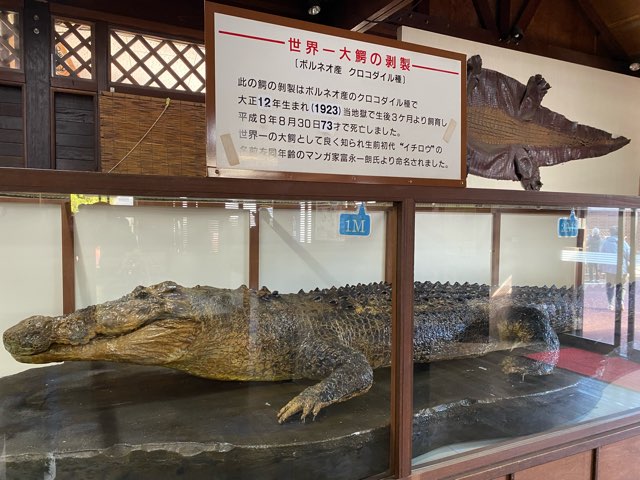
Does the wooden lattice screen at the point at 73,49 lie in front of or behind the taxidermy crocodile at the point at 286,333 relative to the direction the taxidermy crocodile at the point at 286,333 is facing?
in front

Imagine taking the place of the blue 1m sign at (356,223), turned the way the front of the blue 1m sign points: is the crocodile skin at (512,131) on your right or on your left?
on your left

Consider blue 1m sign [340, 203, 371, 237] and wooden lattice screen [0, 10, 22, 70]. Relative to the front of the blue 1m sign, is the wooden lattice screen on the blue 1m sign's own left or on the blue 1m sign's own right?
on the blue 1m sign's own right

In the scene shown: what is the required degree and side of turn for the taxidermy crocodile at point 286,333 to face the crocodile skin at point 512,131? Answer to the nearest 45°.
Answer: approximately 180°

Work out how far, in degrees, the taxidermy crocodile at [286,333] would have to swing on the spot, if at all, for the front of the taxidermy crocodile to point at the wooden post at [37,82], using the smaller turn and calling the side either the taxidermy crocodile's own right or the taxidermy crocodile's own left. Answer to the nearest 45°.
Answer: approximately 45° to the taxidermy crocodile's own right

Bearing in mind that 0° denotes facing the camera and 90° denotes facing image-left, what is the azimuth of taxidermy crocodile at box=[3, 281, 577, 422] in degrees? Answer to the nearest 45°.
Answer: approximately 90°

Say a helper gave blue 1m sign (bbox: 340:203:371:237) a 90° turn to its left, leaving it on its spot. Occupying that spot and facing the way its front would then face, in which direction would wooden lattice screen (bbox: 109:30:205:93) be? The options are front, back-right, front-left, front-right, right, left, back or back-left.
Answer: back-left

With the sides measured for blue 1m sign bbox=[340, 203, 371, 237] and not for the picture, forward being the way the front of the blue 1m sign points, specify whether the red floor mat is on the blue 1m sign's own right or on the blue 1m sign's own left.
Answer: on the blue 1m sign's own left

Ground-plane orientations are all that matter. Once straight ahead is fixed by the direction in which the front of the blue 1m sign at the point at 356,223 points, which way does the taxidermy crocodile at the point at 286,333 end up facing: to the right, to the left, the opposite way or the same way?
to the right

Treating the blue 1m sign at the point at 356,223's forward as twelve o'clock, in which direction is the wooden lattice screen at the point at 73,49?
The wooden lattice screen is roughly at 4 o'clock from the blue 1m sign.

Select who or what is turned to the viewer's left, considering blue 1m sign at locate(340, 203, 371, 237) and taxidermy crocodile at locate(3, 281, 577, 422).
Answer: the taxidermy crocodile

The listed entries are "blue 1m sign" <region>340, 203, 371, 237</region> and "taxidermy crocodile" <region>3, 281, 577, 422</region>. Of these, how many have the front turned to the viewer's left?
1

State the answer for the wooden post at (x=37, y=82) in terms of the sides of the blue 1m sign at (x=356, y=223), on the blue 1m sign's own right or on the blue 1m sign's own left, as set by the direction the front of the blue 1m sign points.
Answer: on the blue 1m sign's own right
